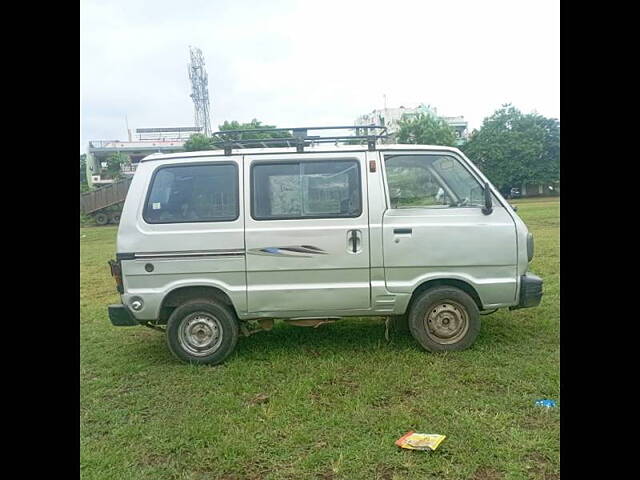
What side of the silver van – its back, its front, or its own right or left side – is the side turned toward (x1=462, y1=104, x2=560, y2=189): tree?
left

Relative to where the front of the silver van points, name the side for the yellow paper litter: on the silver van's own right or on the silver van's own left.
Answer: on the silver van's own right

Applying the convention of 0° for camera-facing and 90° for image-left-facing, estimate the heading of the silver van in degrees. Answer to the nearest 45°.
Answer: approximately 270°

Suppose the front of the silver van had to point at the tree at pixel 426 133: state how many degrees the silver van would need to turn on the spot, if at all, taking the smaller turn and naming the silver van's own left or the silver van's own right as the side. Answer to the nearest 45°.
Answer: approximately 90° to the silver van's own left
